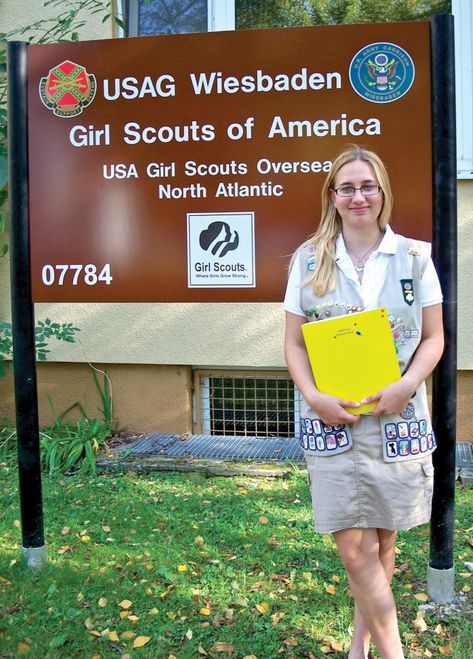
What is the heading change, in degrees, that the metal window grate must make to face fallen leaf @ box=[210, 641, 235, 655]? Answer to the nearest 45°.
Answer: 0° — it already faces it

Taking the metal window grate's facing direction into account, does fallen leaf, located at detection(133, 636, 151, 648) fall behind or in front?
in front

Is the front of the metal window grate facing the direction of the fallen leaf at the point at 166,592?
yes

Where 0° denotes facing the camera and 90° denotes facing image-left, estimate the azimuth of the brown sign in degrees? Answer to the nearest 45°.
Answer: approximately 0°

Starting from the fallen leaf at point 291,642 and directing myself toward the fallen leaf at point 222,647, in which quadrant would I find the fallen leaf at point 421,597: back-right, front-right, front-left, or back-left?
back-right

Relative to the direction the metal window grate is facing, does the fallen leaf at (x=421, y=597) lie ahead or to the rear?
ahead

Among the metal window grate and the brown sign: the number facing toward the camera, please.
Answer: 2

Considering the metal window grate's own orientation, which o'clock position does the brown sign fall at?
The brown sign is roughly at 12 o'clock from the metal window grate.
